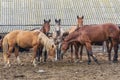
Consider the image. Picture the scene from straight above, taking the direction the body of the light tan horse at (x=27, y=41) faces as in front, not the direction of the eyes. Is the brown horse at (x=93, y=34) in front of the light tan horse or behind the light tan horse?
in front

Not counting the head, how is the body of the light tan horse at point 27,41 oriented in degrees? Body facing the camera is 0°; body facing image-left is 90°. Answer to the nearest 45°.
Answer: approximately 270°

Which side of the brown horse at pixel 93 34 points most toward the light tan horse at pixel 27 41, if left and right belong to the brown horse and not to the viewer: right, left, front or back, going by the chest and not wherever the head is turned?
front

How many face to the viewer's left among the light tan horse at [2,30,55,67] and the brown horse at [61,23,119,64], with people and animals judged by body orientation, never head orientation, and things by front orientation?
1

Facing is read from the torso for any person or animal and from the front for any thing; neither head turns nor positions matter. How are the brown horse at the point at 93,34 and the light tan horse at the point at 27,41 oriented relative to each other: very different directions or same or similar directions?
very different directions

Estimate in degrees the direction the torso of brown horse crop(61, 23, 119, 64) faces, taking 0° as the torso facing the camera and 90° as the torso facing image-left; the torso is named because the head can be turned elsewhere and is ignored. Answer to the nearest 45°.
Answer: approximately 90°
